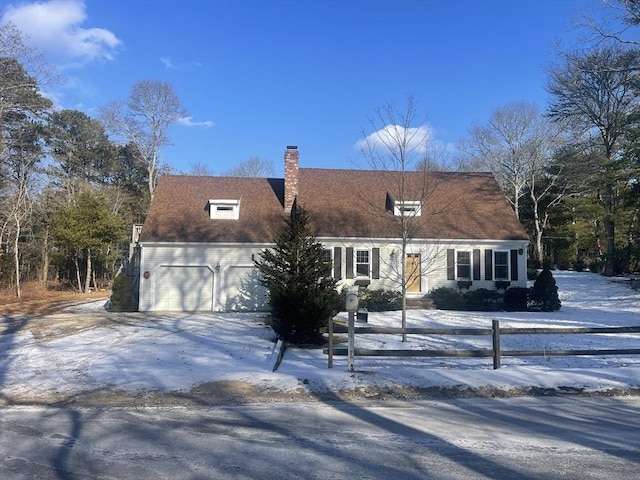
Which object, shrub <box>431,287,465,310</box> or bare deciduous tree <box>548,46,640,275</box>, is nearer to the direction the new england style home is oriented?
the shrub

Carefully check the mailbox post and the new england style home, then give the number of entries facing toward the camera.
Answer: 2

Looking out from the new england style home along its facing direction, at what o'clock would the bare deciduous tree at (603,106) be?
The bare deciduous tree is roughly at 8 o'clock from the new england style home.

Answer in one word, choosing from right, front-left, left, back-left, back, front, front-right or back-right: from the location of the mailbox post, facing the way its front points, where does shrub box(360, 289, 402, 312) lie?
back

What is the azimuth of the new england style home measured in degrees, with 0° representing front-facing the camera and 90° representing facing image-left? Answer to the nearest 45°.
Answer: approximately 0°

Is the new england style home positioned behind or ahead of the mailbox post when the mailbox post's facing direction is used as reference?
behind

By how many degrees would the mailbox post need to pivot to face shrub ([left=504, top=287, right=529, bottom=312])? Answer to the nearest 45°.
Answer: approximately 135° to its left

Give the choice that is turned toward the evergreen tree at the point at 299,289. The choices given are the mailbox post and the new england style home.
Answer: the new england style home
